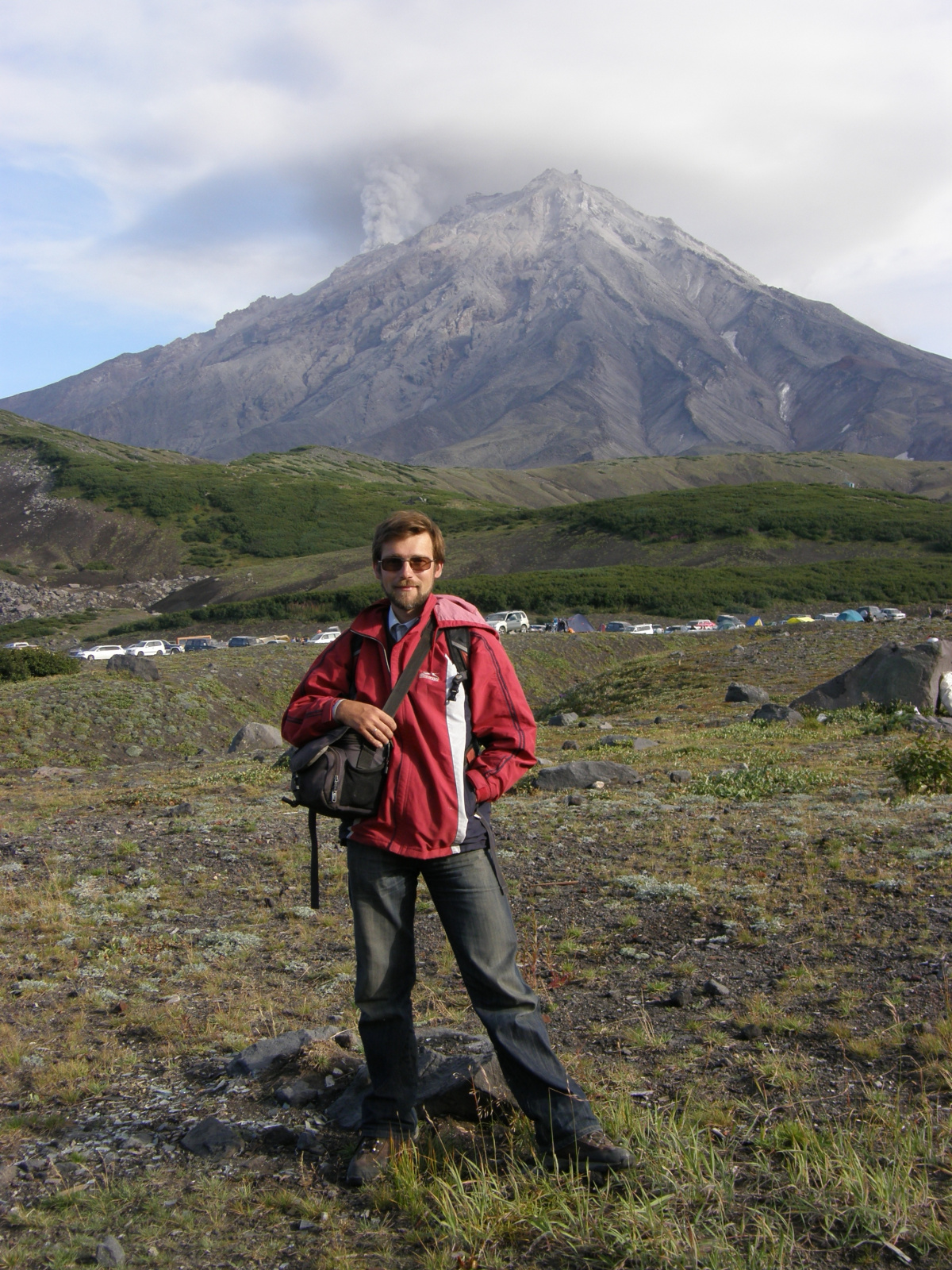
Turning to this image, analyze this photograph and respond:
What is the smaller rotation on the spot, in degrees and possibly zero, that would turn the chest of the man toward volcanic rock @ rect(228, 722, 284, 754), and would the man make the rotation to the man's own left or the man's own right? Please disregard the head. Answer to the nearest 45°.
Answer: approximately 180°

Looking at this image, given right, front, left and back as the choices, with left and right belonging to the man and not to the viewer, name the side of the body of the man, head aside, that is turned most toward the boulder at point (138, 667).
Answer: back

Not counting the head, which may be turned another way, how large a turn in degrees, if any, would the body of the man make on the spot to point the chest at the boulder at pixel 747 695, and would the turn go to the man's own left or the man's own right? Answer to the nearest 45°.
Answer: approximately 180°

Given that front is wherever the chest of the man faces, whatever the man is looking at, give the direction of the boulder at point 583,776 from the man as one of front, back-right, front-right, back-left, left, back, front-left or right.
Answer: back

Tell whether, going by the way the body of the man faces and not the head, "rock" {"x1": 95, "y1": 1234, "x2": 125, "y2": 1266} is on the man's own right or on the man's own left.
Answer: on the man's own right

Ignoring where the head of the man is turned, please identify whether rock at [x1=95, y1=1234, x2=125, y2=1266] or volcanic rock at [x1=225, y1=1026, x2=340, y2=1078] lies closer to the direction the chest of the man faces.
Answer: the rock at [x1=95, y1=1234, x2=125, y2=1266]

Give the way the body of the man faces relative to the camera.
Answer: toward the camera

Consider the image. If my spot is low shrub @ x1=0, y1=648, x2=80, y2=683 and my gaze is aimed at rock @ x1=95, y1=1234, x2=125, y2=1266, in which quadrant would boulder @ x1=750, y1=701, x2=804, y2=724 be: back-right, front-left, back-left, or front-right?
front-left

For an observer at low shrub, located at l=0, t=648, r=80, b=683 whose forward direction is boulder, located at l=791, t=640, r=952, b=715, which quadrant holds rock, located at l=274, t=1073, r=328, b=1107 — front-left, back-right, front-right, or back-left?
front-right
